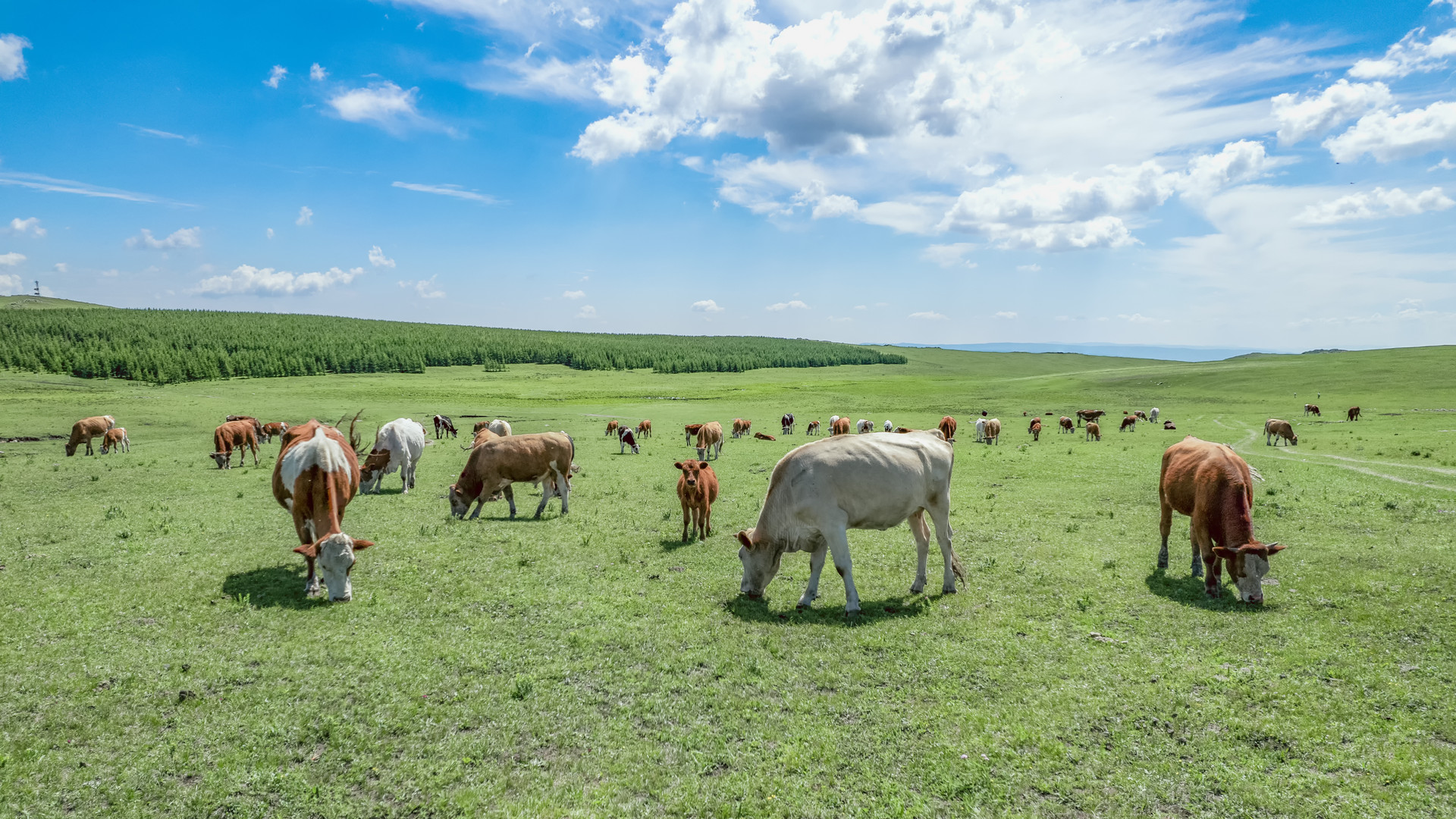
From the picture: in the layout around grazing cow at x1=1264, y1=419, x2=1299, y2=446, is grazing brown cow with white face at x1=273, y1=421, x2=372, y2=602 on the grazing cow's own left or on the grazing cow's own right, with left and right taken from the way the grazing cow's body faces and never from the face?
on the grazing cow's own right

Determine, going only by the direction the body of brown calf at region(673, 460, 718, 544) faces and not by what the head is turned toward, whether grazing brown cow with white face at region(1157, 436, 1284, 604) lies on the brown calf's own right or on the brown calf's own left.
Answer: on the brown calf's own left

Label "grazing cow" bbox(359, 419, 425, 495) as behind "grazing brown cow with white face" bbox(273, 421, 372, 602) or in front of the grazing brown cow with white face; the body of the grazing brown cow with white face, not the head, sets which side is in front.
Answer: behind

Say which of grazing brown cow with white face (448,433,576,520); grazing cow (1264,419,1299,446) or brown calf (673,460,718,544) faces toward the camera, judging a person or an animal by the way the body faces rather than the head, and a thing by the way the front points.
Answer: the brown calf

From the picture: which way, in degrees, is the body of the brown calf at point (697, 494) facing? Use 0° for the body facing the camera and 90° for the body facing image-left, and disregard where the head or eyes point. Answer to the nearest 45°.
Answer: approximately 0°

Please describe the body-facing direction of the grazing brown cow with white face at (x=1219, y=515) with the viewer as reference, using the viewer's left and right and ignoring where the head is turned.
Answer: facing the viewer and to the right of the viewer

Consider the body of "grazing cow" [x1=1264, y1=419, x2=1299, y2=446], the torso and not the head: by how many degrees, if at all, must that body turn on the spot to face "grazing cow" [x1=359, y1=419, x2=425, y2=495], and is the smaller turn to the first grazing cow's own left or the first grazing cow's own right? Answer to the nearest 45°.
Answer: approximately 135° to the first grazing cow's own right

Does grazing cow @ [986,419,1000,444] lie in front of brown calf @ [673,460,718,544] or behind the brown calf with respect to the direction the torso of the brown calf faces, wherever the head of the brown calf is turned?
behind

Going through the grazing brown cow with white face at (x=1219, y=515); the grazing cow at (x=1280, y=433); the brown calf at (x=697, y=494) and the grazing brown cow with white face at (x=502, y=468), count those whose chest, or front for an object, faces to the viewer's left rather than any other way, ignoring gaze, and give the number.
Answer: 1

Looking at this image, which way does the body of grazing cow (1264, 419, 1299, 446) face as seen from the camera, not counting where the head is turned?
to the viewer's right

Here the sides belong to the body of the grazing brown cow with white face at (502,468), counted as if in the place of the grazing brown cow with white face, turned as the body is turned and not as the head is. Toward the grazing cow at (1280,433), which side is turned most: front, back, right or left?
back

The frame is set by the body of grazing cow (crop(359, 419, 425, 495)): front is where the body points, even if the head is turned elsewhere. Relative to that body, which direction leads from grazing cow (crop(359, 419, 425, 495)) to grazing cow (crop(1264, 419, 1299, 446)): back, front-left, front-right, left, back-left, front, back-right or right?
back-left

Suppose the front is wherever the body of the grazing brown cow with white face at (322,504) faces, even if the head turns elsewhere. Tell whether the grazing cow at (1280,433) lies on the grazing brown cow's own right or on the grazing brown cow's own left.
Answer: on the grazing brown cow's own left

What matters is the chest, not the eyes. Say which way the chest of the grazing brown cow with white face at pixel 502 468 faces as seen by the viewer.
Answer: to the viewer's left

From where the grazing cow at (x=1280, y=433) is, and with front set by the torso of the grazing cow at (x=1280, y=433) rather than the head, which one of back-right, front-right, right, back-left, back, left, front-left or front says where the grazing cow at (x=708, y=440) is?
back-right
